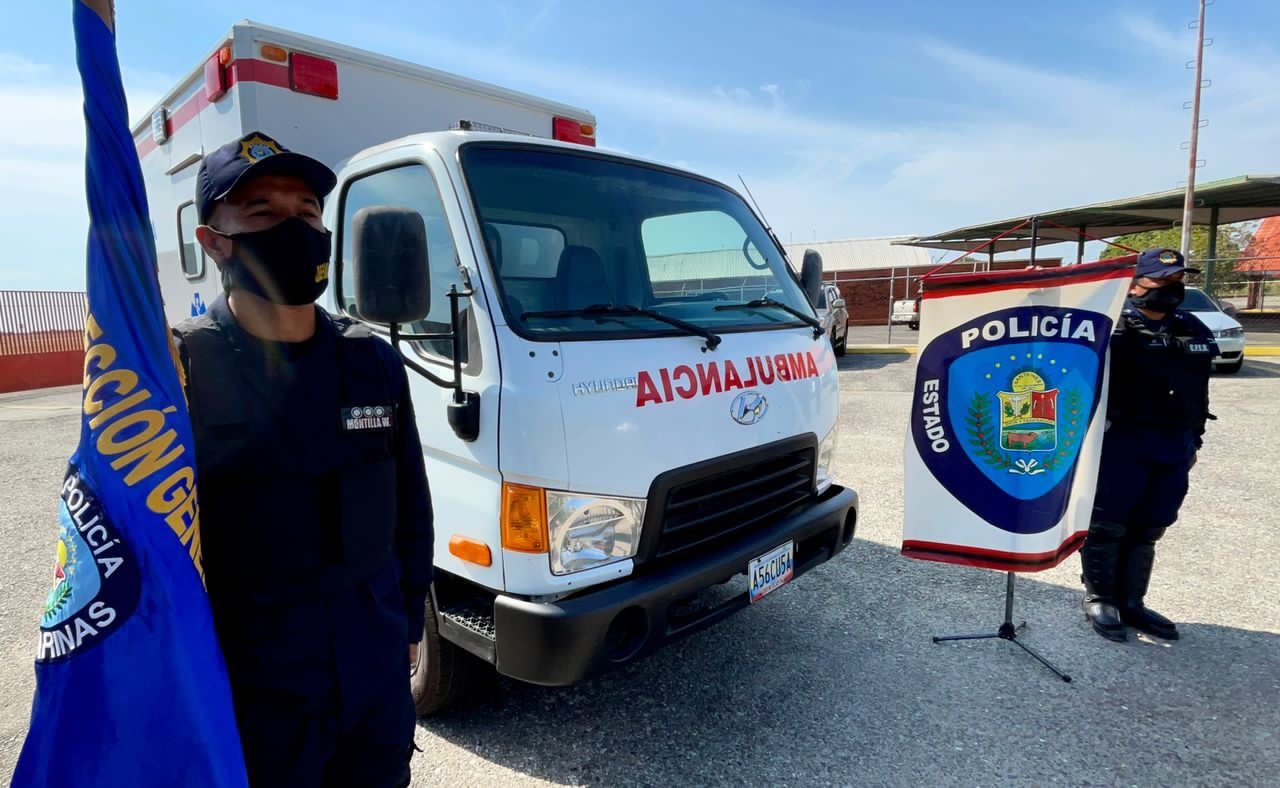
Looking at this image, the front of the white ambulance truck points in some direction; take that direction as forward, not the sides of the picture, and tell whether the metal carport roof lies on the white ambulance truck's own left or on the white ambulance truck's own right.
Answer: on the white ambulance truck's own left

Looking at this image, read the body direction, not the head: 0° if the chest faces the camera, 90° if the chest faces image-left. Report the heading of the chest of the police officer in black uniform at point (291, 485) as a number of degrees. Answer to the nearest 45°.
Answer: approximately 315°

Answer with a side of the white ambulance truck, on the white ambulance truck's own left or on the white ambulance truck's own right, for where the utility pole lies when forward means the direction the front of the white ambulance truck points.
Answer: on the white ambulance truck's own left

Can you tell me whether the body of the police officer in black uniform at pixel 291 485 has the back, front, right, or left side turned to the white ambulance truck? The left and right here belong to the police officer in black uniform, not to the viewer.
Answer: back

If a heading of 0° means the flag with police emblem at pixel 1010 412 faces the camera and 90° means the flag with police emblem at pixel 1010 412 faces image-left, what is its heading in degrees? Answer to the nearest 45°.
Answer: approximately 0°

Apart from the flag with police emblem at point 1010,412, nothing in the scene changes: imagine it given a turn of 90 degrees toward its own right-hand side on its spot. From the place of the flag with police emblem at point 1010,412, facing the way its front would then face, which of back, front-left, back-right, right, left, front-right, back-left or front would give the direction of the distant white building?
right

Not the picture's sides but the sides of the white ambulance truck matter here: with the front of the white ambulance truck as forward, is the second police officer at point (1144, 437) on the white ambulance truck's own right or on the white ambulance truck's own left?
on the white ambulance truck's own left

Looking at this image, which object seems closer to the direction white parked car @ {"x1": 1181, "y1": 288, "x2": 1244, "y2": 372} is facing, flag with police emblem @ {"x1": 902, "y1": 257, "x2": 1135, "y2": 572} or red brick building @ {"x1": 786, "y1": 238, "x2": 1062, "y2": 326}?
the flag with police emblem

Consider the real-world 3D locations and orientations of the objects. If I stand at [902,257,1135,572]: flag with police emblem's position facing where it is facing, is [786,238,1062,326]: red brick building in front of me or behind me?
behind

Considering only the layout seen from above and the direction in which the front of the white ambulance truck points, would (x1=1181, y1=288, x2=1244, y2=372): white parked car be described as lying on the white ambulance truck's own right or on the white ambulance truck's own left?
on the white ambulance truck's own left
